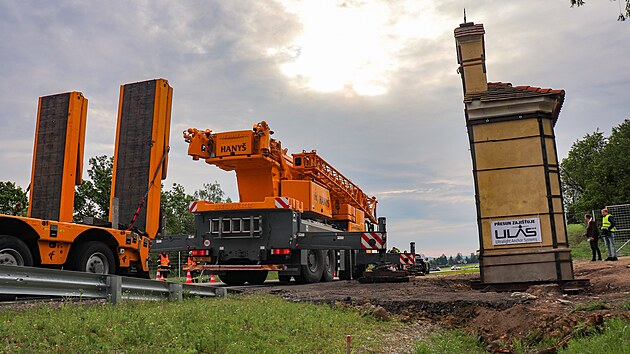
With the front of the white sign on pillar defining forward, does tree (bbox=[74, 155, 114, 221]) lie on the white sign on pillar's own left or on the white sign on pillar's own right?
on the white sign on pillar's own right

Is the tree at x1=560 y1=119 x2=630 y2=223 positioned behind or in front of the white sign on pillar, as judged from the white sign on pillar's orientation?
behind

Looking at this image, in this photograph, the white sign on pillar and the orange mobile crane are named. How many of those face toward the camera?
1

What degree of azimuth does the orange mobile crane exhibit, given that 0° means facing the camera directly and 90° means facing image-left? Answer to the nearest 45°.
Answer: approximately 225°

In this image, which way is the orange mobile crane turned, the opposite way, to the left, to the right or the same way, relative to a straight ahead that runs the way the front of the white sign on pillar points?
the opposite way

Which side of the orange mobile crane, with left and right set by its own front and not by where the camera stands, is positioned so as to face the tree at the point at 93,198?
left

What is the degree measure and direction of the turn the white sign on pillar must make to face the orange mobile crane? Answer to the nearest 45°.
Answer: approximately 90° to its right

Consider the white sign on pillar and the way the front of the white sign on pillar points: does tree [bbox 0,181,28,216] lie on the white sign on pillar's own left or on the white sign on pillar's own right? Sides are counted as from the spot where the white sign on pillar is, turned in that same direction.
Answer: on the white sign on pillar's own right

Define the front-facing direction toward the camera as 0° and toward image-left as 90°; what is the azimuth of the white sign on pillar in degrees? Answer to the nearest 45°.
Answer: approximately 0°

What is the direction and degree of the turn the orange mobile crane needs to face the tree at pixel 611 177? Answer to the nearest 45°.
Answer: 0° — it already faces it

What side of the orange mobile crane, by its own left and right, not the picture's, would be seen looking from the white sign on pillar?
right

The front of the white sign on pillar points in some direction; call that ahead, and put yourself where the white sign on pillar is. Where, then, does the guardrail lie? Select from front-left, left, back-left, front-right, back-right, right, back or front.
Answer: front-right

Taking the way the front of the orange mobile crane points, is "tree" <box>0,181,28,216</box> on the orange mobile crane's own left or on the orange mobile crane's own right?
on the orange mobile crane's own left
